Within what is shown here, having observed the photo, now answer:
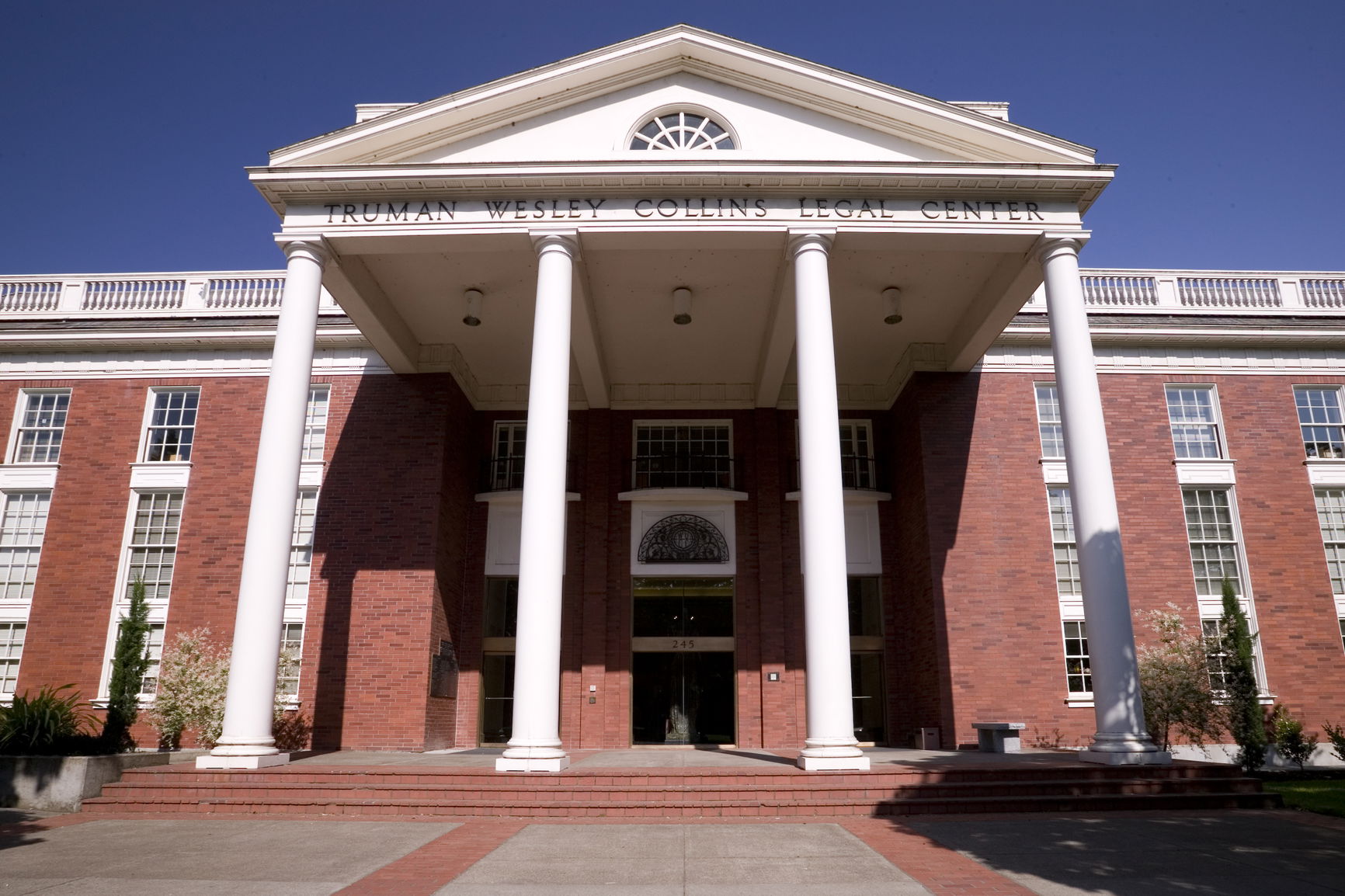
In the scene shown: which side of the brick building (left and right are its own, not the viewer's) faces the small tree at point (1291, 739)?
left

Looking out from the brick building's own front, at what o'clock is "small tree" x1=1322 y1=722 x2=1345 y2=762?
The small tree is roughly at 9 o'clock from the brick building.

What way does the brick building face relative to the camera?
toward the camera
